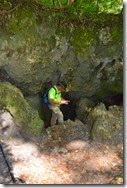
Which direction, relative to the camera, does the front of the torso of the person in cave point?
to the viewer's right

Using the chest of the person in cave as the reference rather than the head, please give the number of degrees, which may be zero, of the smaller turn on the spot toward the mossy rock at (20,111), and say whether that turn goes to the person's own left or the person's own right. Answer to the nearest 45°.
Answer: approximately 135° to the person's own right

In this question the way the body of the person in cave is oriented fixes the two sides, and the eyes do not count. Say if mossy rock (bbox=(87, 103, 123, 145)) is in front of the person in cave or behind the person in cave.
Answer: in front
